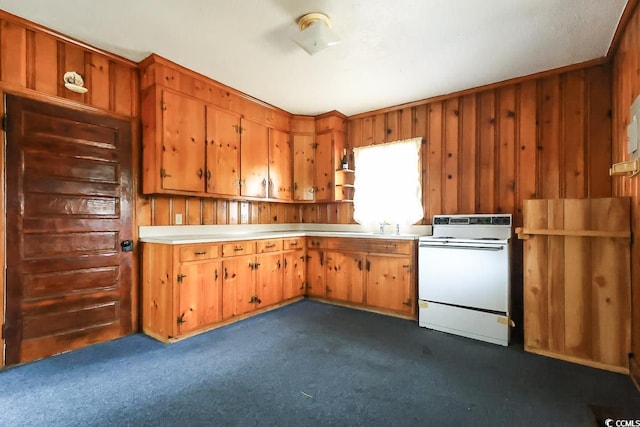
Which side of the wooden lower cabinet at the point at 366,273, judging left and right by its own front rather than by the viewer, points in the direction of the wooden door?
front

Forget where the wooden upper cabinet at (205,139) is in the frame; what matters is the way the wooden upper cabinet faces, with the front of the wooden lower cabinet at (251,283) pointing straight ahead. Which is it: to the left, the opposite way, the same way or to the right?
the same way

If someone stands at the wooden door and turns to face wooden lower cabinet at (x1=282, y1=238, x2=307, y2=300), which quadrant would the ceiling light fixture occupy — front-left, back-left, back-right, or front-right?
front-right

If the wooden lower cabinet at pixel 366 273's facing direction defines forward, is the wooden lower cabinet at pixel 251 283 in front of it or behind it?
in front

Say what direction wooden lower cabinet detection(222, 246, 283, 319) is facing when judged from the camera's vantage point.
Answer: facing the viewer and to the right of the viewer

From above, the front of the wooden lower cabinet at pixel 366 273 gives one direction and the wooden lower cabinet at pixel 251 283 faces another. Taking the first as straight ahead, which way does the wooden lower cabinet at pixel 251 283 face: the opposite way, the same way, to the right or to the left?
to the left

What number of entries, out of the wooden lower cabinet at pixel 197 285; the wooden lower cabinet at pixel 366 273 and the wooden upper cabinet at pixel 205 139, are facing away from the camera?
0

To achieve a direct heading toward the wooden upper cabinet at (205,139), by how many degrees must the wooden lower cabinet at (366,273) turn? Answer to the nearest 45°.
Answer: approximately 45° to its right

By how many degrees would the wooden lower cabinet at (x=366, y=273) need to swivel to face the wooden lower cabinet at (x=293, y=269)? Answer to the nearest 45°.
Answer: approximately 45° to its right

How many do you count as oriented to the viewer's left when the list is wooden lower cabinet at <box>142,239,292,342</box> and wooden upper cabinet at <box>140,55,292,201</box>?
0

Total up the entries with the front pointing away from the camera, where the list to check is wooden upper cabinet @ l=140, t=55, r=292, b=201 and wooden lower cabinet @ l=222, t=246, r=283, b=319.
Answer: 0

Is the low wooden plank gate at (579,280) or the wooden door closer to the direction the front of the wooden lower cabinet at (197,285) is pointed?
the low wooden plank gate

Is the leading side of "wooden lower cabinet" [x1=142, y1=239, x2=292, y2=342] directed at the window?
no

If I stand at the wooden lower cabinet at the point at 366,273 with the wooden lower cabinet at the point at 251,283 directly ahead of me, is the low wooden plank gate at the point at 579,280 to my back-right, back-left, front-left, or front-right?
back-left
